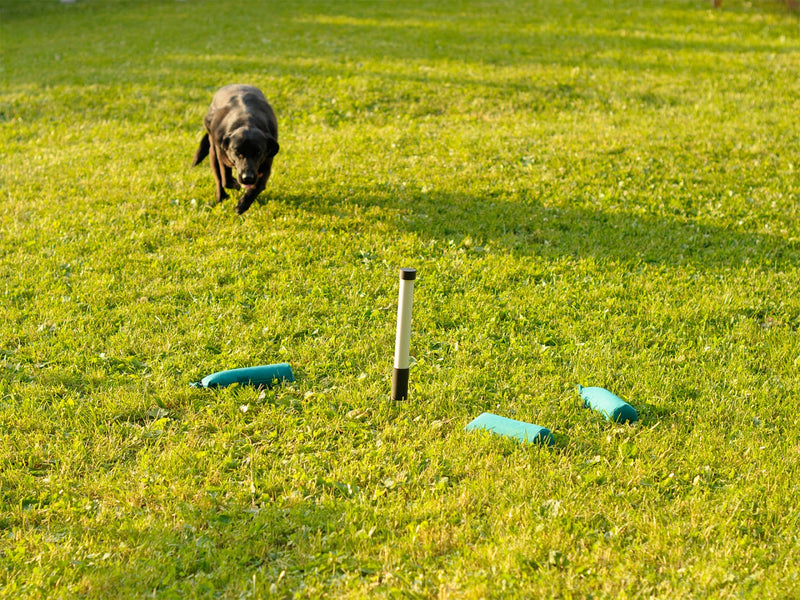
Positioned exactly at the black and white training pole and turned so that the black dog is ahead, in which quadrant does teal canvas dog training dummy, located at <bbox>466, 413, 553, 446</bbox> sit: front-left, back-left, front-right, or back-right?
back-right

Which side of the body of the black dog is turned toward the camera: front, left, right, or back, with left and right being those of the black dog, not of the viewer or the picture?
front

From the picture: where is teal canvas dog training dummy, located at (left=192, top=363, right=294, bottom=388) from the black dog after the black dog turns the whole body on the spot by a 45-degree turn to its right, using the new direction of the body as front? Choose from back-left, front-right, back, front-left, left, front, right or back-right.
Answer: front-left

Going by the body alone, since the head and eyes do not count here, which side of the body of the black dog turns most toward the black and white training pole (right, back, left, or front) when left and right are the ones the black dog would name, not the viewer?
front

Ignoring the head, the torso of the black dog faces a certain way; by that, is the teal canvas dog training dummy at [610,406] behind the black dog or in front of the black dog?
in front

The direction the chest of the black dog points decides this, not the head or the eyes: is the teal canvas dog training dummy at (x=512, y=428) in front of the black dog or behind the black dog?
in front
